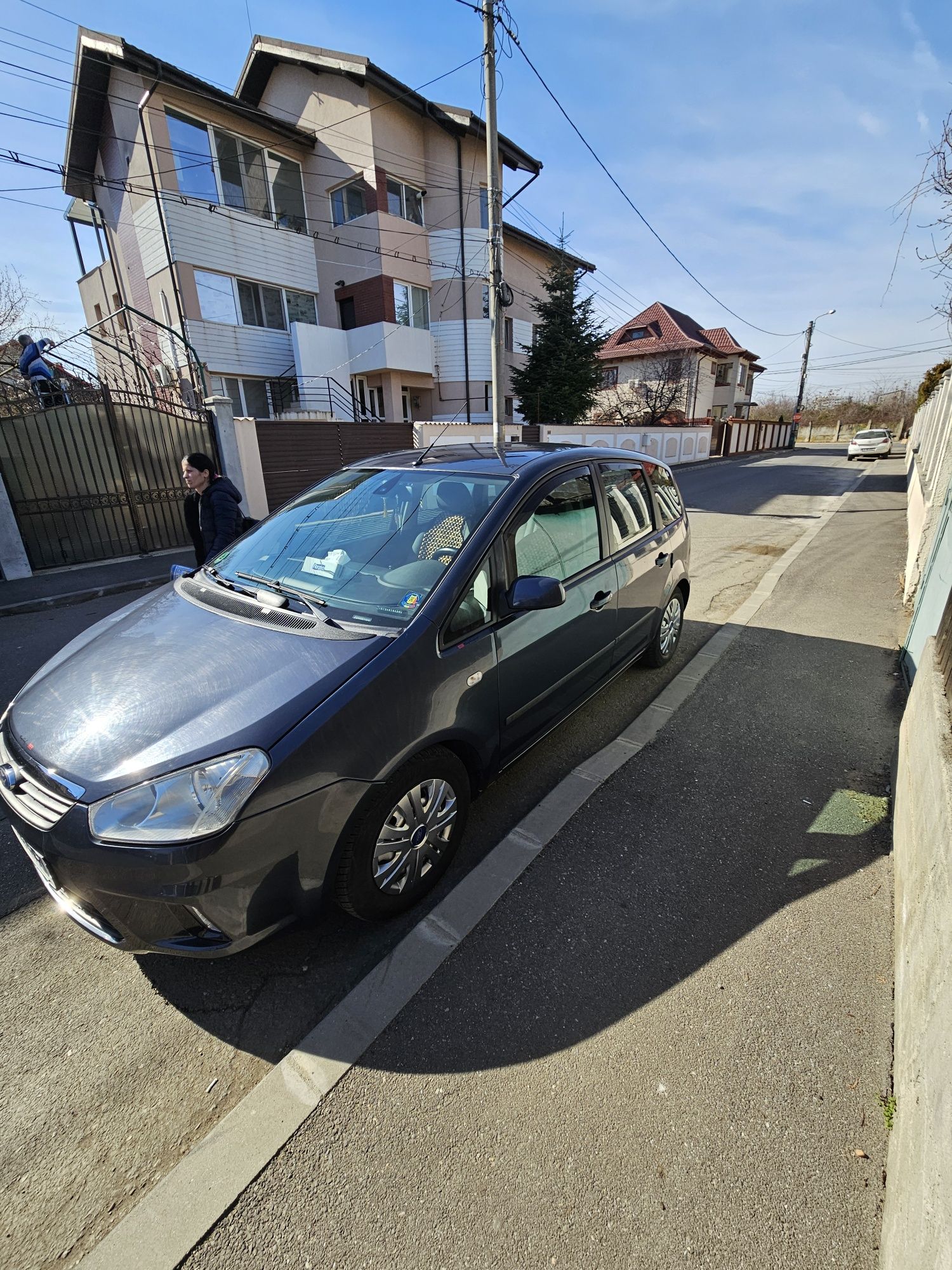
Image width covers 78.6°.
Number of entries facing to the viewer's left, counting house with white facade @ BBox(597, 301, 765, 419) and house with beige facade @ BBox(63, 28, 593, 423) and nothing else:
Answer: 0

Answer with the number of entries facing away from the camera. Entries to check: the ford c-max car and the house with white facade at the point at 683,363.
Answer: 0

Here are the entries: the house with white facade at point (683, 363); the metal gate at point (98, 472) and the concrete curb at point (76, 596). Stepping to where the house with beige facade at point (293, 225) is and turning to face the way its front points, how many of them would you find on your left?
1

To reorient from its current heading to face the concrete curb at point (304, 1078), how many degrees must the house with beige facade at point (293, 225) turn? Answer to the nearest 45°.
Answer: approximately 45° to its right

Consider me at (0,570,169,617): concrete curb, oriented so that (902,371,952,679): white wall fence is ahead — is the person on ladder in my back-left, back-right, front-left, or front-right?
back-left

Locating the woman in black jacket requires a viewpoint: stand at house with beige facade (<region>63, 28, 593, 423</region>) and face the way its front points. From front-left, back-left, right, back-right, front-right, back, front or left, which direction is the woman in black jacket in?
front-right

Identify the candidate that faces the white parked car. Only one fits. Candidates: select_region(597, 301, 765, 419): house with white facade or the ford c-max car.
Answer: the house with white facade

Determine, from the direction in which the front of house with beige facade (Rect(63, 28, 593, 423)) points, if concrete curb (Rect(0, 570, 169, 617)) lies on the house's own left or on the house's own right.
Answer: on the house's own right

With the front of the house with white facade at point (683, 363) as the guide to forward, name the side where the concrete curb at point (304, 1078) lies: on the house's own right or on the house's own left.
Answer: on the house's own right

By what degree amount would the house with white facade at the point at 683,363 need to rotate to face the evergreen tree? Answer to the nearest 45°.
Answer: approximately 45° to its right

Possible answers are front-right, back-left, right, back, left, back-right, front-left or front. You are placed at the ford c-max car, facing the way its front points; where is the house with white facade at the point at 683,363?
back

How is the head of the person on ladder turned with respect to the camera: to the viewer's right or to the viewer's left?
to the viewer's left
